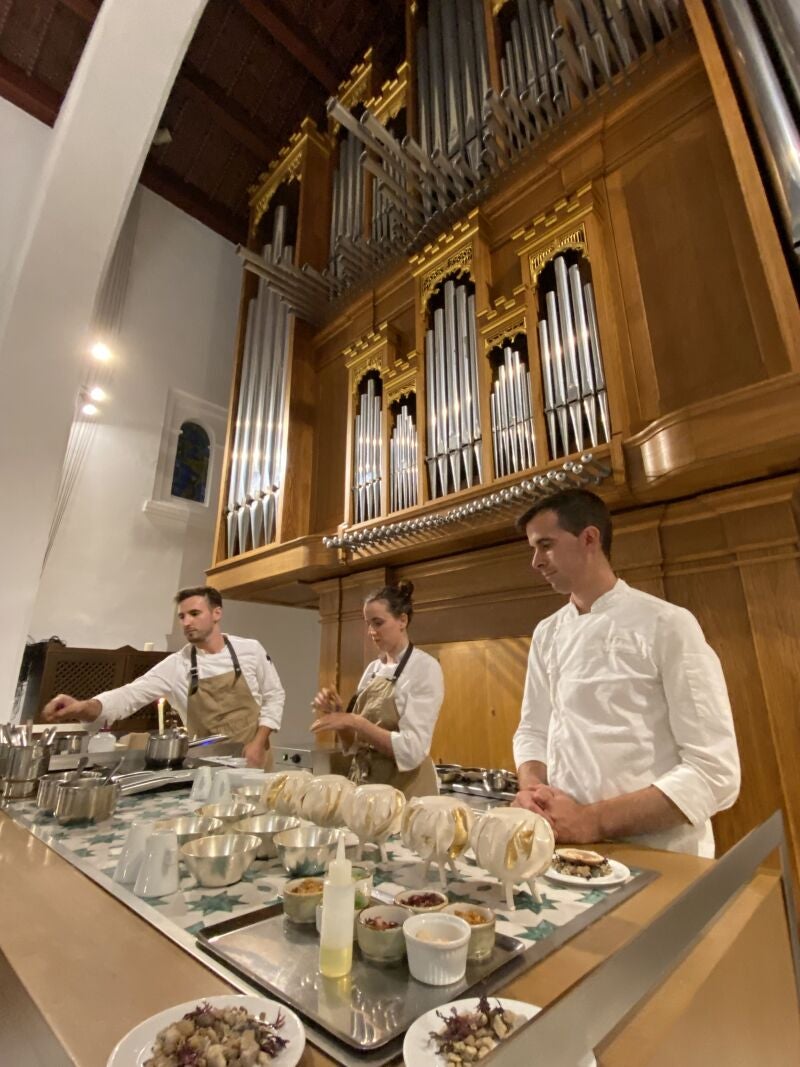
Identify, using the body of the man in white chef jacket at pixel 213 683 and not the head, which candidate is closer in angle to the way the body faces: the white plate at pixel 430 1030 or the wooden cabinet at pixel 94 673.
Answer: the white plate

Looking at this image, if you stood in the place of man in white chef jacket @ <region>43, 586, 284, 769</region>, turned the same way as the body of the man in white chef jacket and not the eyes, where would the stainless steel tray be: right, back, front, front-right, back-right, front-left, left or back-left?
front-left

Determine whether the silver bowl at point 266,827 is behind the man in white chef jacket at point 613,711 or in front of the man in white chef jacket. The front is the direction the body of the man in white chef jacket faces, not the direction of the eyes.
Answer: in front

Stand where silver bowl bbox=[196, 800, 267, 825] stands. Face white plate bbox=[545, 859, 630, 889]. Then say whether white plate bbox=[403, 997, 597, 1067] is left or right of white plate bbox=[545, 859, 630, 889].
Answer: right

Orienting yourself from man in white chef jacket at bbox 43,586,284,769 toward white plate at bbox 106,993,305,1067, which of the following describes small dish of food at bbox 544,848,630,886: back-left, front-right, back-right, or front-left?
front-left

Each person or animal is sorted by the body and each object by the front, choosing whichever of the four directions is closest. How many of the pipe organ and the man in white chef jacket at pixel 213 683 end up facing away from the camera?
0

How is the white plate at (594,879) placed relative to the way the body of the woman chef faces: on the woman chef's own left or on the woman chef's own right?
on the woman chef's own left

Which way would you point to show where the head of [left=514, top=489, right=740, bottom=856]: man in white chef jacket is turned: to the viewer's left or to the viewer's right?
to the viewer's left

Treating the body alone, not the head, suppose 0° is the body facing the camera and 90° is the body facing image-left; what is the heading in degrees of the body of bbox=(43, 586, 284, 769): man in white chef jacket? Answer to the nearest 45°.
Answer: approximately 45°

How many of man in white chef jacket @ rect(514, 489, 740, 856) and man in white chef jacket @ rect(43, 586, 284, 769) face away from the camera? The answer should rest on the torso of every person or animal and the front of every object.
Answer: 0

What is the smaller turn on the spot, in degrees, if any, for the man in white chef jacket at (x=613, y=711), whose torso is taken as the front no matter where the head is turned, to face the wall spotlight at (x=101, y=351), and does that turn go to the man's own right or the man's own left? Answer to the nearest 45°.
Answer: approximately 45° to the man's own right

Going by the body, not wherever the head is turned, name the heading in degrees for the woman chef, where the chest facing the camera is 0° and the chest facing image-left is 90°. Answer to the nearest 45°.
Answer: approximately 45°

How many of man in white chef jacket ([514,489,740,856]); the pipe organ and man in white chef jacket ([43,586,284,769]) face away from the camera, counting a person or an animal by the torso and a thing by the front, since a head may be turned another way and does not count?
0

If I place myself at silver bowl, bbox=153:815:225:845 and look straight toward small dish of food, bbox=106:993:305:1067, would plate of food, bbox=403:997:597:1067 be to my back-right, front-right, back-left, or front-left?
front-left

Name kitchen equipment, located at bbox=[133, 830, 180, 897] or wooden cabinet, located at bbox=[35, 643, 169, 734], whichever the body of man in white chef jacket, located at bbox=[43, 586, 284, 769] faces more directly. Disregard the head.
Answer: the kitchen equipment

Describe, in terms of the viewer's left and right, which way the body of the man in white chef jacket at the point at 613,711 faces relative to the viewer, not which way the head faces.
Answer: facing the viewer and to the left of the viewer

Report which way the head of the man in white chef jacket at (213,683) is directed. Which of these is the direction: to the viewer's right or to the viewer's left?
to the viewer's left
